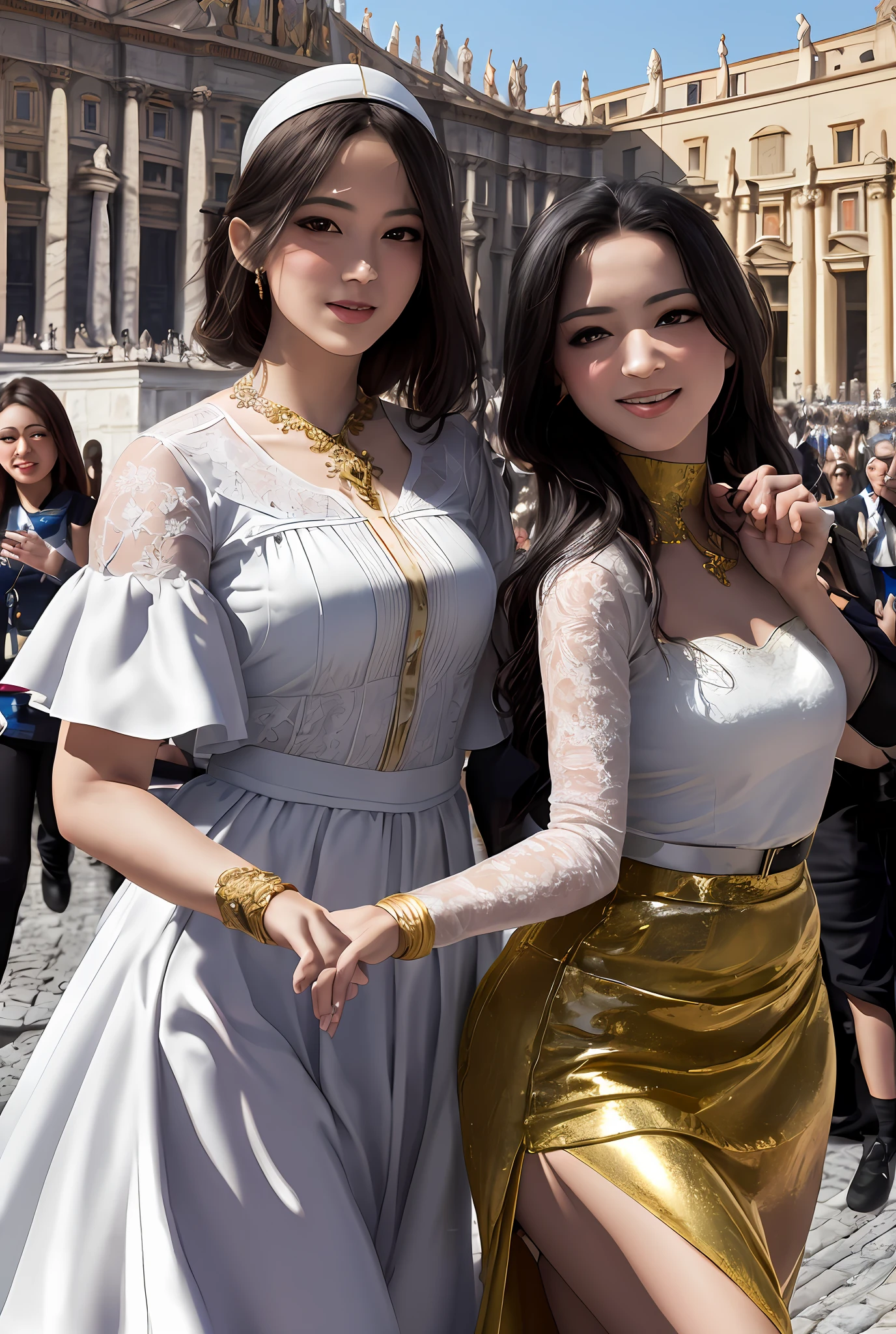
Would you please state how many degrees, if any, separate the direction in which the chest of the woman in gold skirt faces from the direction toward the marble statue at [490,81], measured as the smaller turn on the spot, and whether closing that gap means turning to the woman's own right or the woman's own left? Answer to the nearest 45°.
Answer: approximately 135° to the woman's own left

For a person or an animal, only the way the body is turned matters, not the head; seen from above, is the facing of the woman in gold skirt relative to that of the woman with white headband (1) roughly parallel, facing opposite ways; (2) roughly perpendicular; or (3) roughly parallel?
roughly parallel

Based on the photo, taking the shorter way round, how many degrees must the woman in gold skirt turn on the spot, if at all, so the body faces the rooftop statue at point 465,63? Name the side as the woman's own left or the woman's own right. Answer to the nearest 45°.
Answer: approximately 135° to the woman's own left

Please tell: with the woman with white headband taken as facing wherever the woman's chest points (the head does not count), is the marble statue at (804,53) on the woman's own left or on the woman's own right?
on the woman's own left

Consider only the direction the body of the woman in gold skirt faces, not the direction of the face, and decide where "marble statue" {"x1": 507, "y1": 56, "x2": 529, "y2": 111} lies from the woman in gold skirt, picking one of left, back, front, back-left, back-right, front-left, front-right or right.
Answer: back-left

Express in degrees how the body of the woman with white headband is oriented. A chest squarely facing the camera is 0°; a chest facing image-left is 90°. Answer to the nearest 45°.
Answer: approximately 315°

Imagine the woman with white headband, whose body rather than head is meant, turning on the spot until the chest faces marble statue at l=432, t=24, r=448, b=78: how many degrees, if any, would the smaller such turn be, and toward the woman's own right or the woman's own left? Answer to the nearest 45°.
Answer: approximately 135° to the woman's own left

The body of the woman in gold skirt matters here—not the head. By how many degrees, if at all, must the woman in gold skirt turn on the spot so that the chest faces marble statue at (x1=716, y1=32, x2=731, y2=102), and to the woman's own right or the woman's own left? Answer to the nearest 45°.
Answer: approximately 135° to the woman's own left

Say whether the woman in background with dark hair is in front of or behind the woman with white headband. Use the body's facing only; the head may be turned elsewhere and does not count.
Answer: behind
